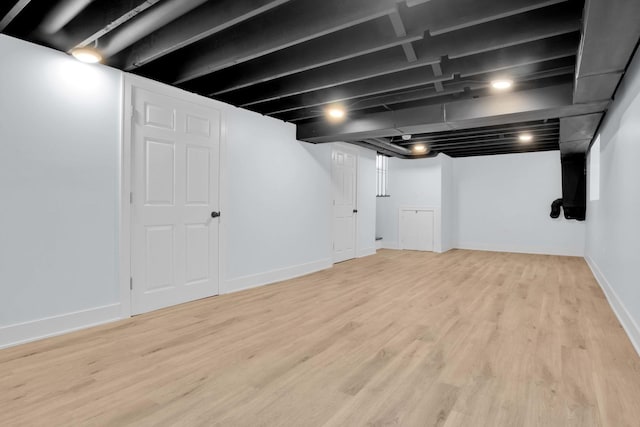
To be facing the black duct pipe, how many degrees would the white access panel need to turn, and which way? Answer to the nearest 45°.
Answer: approximately 90° to its left

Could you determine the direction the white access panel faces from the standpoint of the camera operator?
facing the viewer

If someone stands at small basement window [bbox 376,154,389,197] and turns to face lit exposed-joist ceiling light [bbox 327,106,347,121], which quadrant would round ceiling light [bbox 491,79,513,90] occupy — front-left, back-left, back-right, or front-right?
front-left

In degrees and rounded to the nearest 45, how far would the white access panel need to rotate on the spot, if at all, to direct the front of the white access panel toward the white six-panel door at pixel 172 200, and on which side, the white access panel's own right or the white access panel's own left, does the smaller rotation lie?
approximately 45° to the white access panel's own right

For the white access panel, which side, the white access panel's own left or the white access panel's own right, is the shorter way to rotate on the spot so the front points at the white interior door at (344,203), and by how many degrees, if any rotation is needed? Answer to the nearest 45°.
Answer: approximately 45° to the white access panel's own right

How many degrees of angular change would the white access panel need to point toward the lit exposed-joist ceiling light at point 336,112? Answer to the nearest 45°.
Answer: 0° — it already faces it

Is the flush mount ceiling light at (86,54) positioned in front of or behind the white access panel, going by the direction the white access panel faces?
in front

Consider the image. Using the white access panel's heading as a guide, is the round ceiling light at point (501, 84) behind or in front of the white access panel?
in front
